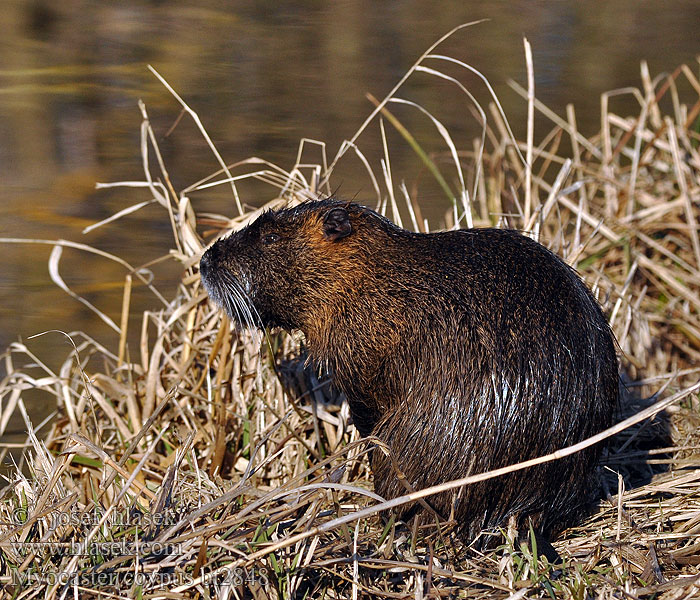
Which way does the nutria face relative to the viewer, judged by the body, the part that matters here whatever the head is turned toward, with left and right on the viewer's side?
facing to the left of the viewer
